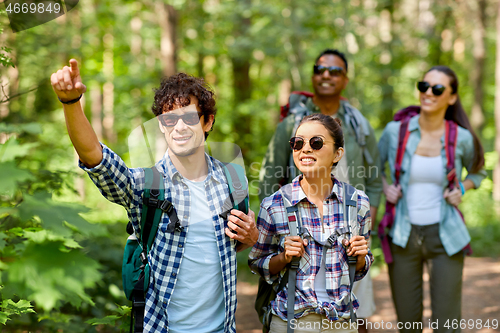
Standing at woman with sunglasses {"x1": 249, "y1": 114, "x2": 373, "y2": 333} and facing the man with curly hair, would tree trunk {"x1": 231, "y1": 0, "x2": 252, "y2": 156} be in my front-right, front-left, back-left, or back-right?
back-right

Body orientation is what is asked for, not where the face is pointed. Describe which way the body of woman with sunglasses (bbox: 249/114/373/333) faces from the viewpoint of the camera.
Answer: toward the camera

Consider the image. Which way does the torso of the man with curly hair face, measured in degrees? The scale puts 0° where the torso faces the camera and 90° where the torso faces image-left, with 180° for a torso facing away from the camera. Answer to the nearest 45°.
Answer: approximately 0°

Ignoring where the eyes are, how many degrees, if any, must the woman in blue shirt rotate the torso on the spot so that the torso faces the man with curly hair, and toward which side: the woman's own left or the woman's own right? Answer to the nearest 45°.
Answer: approximately 45° to the woman's own right

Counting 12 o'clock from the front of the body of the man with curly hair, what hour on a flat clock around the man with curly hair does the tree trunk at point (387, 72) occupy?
The tree trunk is roughly at 7 o'clock from the man with curly hair.

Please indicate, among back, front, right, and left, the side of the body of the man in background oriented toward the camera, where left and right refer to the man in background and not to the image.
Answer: front

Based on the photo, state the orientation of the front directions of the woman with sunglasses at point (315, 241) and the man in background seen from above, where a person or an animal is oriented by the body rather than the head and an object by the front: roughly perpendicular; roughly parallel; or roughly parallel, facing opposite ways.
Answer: roughly parallel

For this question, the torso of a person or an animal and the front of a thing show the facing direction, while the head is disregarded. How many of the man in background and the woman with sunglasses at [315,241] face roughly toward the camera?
2

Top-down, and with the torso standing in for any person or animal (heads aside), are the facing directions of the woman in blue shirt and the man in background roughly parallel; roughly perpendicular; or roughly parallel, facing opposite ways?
roughly parallel

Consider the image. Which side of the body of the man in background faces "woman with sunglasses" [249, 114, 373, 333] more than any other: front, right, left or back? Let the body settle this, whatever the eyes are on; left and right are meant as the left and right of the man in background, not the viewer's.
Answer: front

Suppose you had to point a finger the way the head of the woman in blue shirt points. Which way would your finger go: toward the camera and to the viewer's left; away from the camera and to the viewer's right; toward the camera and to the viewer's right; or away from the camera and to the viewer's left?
toward the camera and to the viewer's left

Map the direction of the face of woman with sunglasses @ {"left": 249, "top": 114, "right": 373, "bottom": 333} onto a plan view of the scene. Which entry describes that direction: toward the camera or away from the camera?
toward the camera

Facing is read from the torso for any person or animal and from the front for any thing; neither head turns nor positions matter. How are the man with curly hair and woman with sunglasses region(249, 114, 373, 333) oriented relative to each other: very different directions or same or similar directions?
same or similar directions

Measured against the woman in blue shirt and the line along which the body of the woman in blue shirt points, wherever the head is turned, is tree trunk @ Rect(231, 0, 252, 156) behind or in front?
behind

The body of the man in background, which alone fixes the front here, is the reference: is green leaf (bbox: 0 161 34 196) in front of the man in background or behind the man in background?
in front
